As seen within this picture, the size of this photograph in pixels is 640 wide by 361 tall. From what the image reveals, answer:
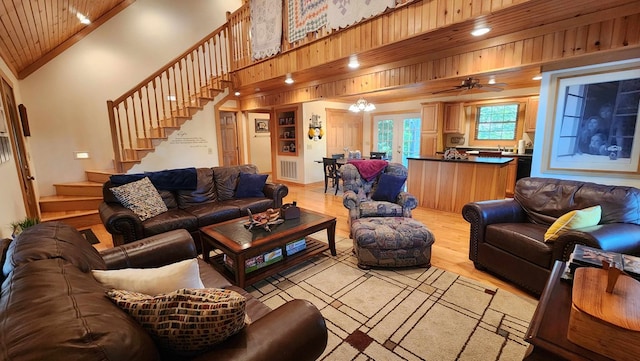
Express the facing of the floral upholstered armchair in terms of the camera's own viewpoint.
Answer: facing the viewer

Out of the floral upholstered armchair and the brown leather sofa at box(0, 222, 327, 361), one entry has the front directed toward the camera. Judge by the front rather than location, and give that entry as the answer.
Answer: the floral upholstered armchair

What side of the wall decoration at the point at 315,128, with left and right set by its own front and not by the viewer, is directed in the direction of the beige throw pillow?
front

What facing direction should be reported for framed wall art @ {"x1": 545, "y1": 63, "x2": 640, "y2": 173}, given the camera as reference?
facing the viewer and to the left of the viewer

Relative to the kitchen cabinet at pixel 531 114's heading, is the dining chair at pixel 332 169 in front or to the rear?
in front

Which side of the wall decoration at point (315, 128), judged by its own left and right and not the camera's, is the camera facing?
front

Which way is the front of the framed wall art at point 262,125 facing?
toward the camera

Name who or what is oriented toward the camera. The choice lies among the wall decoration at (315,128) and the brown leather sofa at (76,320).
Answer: the wall decoration

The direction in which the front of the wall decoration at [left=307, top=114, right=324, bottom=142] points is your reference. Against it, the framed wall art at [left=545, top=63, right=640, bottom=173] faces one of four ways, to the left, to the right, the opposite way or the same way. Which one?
to the right

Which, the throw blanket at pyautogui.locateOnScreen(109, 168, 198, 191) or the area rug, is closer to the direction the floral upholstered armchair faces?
the area rug

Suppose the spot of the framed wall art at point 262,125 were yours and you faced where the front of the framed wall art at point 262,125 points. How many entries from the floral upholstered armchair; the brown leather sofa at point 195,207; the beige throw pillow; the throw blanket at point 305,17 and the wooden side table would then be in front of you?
5

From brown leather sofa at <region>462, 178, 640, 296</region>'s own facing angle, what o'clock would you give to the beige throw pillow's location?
The beige throw pillow is roughly at 11 o'clock from the brown leather sofa.

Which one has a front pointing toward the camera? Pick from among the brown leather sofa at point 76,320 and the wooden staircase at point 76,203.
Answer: the wooden staircase

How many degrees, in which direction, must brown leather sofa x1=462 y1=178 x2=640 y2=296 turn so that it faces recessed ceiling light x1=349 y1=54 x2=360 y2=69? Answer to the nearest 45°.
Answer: approximately 45° to its right

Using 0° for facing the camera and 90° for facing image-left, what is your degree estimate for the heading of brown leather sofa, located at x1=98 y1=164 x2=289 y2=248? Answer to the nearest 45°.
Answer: approximately 315°
